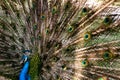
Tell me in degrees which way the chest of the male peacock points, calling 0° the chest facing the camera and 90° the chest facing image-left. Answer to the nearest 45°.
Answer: approximately 45°
